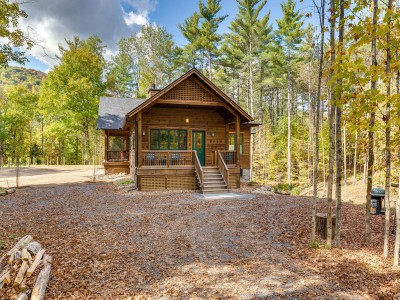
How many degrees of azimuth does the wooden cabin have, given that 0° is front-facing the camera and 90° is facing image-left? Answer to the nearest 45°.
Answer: approximately 0°

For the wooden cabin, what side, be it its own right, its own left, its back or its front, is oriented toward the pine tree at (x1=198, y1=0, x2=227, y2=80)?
back

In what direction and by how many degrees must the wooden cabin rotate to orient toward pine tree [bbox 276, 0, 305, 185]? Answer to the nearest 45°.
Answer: approximately 135° to its left
